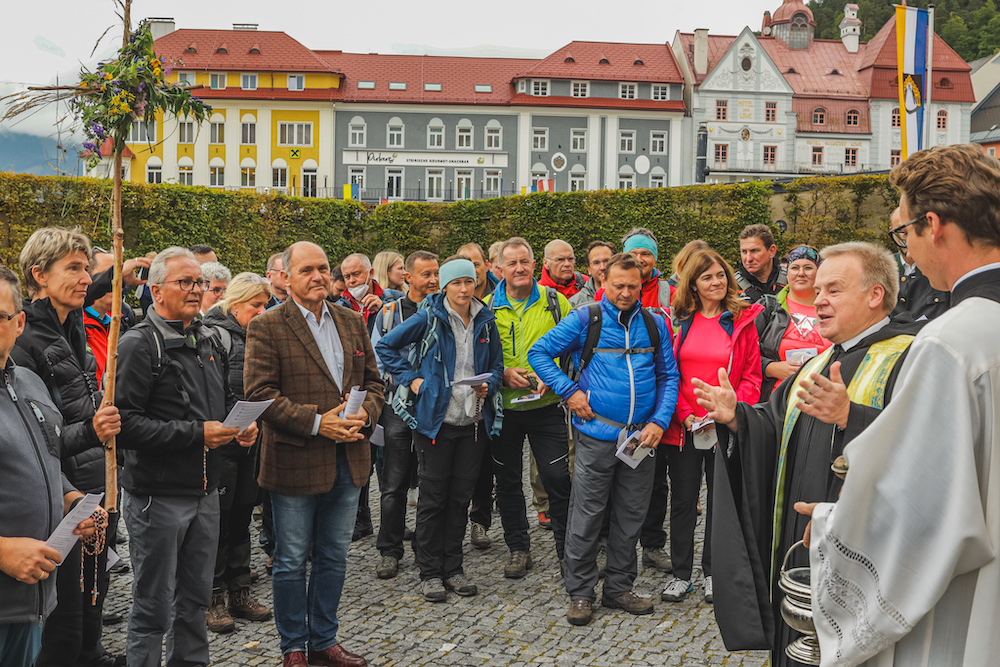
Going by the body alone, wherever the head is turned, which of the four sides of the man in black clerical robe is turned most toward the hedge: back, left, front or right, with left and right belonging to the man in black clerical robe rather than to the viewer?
right

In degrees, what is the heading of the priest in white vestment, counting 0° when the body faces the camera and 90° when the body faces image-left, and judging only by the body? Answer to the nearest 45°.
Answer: approximately 135°

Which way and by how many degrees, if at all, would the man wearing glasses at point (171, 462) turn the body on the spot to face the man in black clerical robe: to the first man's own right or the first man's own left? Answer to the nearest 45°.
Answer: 0° — they already face them

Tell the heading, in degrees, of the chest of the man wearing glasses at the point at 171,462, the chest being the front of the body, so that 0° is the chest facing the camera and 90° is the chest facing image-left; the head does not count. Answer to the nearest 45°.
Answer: approximately 315°

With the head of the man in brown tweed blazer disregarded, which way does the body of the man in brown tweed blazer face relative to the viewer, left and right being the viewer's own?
facing the viewer and to the right of the viewer

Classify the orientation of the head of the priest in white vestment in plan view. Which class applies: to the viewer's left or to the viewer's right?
to the viewer's left

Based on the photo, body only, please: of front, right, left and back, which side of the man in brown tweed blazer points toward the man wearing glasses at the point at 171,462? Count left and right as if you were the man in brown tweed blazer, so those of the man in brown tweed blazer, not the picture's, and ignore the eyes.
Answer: right

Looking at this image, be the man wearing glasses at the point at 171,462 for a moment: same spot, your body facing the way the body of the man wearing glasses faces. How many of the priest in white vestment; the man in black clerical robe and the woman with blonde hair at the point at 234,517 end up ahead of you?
2

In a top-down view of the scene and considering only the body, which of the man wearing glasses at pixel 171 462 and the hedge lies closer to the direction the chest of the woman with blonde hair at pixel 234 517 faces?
the man wearing glasses

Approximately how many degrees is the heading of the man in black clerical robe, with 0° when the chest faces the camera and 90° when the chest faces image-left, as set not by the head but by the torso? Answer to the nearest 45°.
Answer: approximately 45°

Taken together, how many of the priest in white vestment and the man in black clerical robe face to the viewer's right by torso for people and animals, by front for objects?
0
